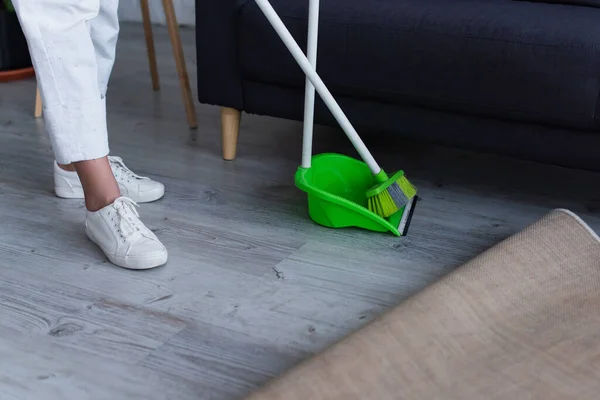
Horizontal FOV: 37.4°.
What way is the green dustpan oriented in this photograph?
to the viewer's right
